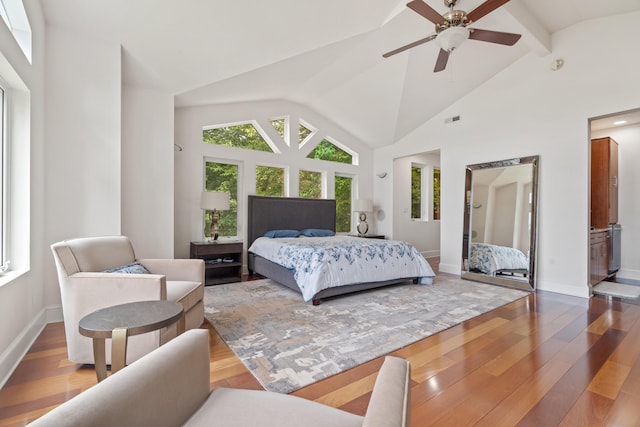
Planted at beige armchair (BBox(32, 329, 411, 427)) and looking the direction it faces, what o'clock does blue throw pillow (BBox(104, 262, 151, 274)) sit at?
The blue throw pillow is roughly at 10 o'clock from the beige armchair.

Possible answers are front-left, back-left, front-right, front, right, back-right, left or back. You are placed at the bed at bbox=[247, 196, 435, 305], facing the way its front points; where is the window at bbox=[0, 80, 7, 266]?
right

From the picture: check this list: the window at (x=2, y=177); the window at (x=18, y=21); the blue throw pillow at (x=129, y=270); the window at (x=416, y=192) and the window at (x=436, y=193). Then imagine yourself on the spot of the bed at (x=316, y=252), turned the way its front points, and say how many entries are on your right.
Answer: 3

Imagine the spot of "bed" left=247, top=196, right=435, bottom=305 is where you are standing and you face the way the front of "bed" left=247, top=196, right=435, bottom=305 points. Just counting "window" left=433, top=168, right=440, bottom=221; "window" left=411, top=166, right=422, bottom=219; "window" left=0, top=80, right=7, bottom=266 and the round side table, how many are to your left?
2

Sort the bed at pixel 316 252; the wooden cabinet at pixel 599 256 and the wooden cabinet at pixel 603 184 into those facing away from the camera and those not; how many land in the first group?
0

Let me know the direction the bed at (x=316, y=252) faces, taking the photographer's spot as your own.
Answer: facing the viewer and to the right of the viewer

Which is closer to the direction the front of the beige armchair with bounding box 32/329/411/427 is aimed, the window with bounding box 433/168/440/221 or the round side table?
the window

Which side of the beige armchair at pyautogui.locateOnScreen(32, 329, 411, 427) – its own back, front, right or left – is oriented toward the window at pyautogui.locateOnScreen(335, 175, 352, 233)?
front

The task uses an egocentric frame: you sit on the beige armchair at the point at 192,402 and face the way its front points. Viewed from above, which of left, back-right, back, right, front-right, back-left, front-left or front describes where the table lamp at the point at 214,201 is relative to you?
front-left

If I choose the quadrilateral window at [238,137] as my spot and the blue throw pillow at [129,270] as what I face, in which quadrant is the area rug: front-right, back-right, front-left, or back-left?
front-left

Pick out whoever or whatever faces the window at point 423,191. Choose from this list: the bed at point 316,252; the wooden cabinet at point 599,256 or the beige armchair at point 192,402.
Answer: the beige armchair

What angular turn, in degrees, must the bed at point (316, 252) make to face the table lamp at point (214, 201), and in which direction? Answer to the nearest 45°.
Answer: approximately 135° to its right

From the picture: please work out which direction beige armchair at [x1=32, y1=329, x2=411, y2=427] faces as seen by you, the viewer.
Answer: facing away from the viewer and to the right of the viewer

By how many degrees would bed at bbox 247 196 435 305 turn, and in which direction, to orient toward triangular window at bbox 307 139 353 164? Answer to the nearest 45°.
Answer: approximately 135° to its left

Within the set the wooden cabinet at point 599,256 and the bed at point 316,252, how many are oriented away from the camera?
0
